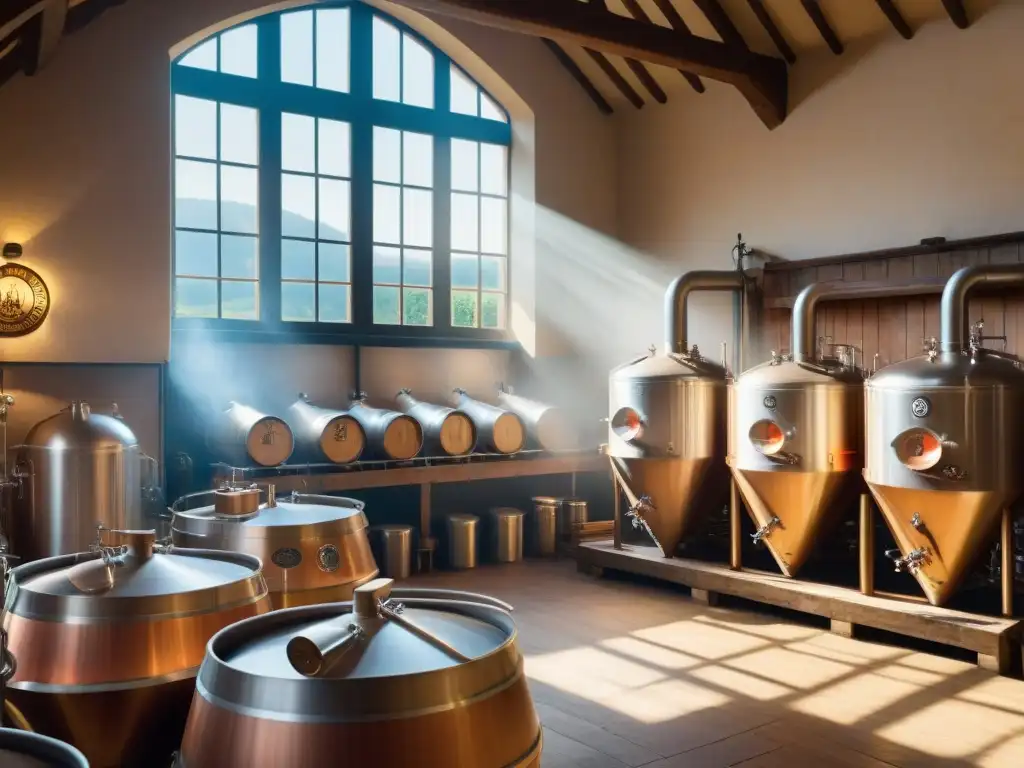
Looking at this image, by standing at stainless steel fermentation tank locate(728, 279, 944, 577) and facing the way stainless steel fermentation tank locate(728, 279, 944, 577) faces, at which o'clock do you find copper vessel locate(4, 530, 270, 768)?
The copper vessel is roughly at 11 o'clock from the stainless steel fermentation tank.

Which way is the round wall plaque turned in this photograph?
toward the camera

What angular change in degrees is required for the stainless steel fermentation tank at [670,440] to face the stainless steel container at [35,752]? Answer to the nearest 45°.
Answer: approximately 45° to its left

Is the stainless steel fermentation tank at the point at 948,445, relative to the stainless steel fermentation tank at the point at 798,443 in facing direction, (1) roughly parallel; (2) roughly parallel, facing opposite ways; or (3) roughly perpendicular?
roughly parallel

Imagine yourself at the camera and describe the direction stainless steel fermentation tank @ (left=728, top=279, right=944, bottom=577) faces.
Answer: facing the viewer and to the left of the viewer

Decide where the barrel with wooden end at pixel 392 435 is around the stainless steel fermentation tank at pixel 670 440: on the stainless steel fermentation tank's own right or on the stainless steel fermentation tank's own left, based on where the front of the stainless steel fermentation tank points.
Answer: on the stainless steel fermentation tank's own right

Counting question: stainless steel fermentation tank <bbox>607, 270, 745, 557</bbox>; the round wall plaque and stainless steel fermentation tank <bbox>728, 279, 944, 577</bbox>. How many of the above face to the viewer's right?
0

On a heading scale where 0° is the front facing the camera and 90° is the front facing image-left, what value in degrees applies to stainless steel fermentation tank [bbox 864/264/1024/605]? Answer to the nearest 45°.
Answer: approximately 45°

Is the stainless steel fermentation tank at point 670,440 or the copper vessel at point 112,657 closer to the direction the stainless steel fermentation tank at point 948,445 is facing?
the copper vessel

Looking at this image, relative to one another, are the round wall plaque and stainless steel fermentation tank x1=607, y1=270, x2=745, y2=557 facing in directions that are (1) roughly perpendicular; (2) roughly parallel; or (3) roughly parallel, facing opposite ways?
roughly perpendicular

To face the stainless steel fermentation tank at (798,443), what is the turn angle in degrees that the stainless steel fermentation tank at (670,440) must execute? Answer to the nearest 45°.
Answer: approximately 90° to its left

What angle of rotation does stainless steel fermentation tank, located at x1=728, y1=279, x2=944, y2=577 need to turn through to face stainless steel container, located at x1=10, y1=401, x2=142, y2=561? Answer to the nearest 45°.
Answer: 0° — it already faces it

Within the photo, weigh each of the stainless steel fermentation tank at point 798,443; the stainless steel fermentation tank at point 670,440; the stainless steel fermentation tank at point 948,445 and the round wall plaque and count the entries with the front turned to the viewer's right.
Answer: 0

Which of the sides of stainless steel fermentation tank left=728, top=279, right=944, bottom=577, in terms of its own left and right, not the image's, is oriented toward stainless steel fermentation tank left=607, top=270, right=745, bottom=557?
right

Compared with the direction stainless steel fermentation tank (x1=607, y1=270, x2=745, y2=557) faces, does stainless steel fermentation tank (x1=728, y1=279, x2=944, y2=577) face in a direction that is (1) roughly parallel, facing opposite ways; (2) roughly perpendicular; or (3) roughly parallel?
roughly parallel

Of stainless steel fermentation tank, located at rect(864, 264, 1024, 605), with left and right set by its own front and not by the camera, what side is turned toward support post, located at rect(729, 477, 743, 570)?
right

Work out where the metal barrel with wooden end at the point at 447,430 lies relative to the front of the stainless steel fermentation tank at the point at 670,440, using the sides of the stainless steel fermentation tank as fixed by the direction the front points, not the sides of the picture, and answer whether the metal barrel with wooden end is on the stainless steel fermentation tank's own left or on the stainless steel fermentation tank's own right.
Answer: on the stainless steel fermentation tank's own right
